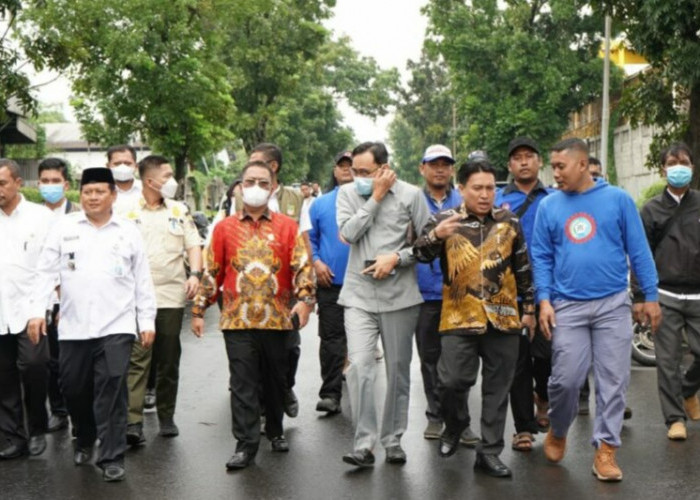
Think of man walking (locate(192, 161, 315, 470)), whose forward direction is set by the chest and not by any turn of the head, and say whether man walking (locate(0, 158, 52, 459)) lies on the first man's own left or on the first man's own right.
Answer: on the first man's own right

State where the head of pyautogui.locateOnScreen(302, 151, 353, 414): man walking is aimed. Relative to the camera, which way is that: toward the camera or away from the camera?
toward the camera

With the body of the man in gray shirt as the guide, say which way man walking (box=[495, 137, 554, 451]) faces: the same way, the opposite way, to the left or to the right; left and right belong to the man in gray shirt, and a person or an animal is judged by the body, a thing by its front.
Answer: the same way

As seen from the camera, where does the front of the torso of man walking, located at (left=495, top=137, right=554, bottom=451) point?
toward the camera

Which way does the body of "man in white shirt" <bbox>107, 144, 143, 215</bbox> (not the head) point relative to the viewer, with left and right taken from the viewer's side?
facing the viewer

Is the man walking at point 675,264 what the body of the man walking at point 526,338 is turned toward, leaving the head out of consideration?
no

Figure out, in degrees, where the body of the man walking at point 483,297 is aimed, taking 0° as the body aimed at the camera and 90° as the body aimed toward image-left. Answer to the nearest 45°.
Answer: approximately 0°

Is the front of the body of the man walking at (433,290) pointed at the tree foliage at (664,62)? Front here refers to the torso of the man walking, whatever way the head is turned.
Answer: no

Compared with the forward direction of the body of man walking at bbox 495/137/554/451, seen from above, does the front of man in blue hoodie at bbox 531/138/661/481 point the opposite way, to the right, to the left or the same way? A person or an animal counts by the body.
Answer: the same way

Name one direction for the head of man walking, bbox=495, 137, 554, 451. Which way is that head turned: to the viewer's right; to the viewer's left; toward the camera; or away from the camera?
toward the camera

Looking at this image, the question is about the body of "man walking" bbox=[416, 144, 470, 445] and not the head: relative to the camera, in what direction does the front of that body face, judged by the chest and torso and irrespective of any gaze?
toward the camera

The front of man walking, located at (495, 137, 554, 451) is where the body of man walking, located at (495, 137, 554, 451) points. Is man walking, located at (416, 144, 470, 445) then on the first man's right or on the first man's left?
on the first man's right

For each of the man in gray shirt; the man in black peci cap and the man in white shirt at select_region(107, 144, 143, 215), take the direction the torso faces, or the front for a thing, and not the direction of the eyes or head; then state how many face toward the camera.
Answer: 3

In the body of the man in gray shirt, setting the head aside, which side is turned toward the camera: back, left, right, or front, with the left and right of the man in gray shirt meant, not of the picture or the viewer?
front

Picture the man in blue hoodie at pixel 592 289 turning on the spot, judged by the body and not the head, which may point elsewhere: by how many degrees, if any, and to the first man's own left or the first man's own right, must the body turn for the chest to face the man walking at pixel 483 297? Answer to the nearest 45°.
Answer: approximately 90° to the first man's own right
